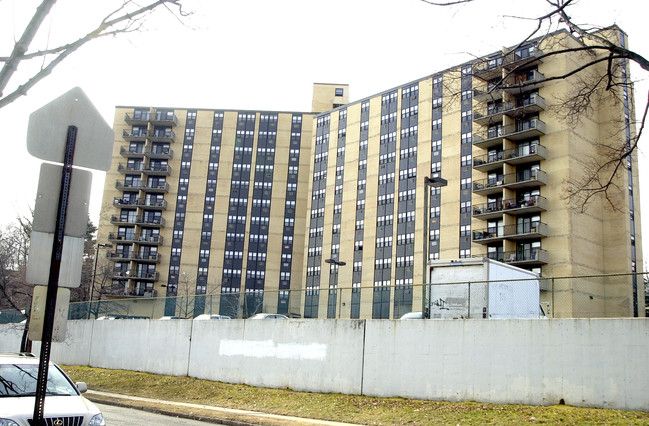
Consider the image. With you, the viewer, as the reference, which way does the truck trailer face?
facing away from the viewer and to the right of the viewer

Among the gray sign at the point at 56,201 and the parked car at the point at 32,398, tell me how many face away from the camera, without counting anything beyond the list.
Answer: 1

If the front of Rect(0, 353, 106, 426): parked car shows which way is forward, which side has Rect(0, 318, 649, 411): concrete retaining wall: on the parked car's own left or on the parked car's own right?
on the parked car's own left

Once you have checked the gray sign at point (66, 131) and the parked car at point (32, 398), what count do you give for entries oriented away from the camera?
1

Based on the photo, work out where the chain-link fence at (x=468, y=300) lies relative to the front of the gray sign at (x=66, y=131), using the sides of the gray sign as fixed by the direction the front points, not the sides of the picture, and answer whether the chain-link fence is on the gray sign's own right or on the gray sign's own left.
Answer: on the gray sign's own right

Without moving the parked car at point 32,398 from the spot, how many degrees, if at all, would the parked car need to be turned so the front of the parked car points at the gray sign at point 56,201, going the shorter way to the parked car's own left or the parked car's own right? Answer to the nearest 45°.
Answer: approximately 45° to the parked car's own right

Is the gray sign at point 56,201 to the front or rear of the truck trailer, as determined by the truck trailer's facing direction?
to the rear

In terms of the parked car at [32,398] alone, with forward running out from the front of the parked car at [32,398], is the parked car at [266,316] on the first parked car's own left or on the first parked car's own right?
on the first parked car's own left

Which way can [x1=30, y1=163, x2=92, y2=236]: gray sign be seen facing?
away from the camera

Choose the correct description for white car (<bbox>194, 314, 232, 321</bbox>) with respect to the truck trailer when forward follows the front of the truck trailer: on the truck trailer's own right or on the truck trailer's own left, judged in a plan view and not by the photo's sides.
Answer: on the truck trailer's own left

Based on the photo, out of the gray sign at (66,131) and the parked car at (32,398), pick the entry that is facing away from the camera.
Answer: the gray sign

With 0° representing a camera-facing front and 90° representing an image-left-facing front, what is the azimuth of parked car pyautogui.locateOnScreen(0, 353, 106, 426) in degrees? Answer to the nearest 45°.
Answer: approximately 315°

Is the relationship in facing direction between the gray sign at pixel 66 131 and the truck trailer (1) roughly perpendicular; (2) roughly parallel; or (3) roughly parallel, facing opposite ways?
roughly perpendicular

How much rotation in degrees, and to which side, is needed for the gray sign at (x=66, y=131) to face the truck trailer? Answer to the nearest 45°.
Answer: approximately 45° to its right
